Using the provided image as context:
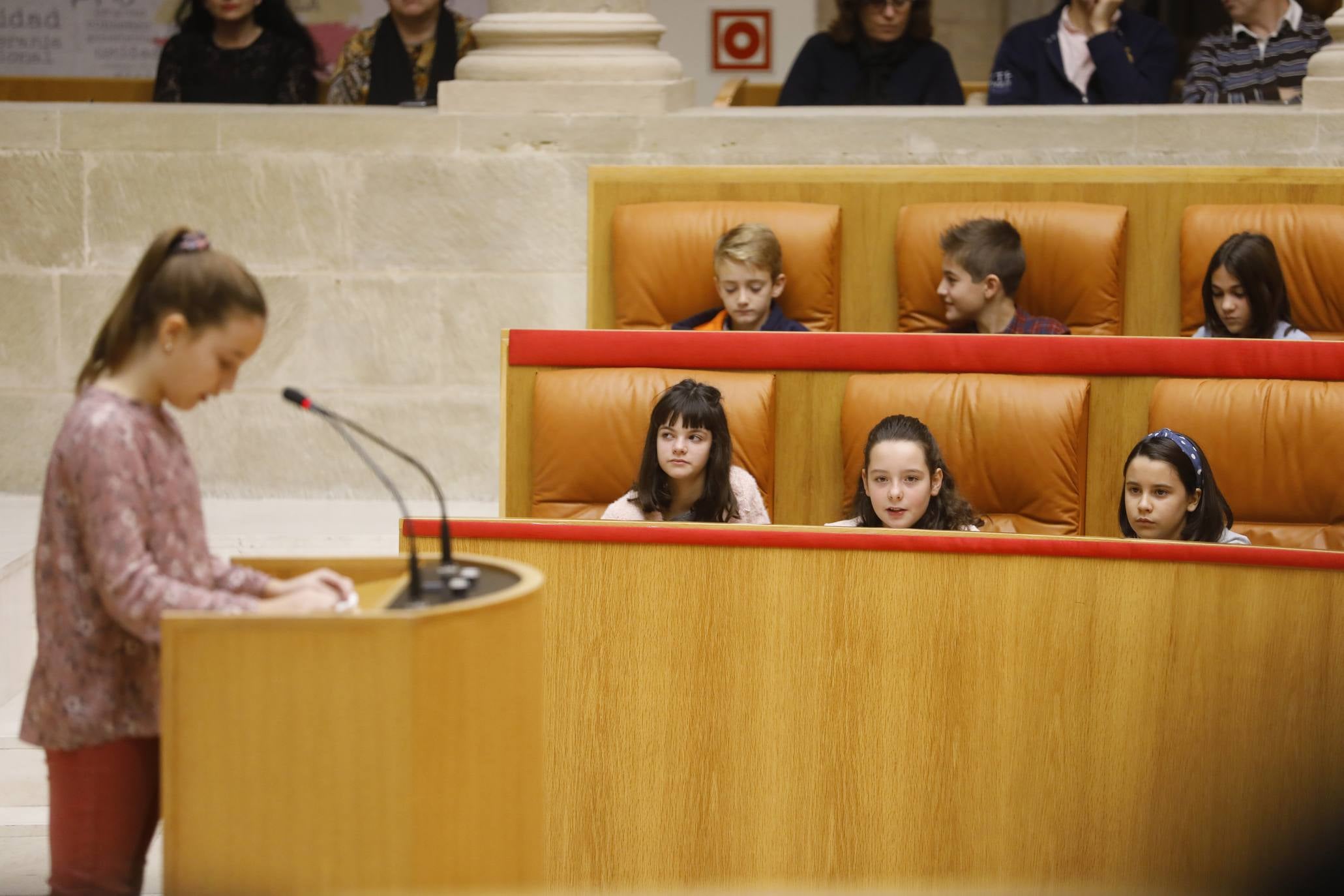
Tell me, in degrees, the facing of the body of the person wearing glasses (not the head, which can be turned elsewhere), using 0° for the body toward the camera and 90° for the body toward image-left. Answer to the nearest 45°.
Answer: approximately 0°

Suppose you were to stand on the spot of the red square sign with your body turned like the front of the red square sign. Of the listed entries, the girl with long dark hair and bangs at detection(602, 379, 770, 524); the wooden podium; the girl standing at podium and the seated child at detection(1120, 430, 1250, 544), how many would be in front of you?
4

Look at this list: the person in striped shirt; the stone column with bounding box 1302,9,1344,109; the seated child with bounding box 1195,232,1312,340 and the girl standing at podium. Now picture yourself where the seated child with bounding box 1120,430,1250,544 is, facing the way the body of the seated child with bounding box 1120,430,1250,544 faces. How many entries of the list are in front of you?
1

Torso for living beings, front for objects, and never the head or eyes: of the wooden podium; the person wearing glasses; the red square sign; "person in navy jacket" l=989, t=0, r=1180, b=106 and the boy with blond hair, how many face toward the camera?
4

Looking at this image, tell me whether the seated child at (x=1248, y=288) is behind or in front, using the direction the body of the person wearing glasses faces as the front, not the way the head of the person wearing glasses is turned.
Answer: in front

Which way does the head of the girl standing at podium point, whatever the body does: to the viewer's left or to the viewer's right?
to the viewer's right

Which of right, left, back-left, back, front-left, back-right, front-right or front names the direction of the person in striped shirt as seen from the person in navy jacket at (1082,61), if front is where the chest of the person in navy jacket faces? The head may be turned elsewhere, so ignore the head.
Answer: left

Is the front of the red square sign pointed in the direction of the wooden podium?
yes

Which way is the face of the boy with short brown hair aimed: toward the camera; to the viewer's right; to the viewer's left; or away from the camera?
to the viewer's left

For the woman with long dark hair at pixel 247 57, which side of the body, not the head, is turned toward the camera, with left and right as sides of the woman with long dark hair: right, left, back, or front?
front

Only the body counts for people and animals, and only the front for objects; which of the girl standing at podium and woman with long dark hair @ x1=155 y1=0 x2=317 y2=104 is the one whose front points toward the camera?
the woman with long dark hair

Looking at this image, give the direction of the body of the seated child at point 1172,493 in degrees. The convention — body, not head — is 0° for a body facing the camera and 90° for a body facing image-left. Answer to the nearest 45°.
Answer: approximately 45°

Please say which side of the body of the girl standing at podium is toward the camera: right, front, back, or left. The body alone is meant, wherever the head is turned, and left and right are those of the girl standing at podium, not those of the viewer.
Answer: right

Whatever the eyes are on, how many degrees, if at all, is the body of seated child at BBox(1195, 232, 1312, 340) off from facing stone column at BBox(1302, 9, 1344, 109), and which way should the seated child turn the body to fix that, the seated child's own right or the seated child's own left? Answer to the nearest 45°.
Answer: approximately 135° to the seated child's own right

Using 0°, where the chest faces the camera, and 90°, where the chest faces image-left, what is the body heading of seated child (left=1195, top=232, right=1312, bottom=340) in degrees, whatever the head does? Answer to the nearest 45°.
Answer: approximately 45°
